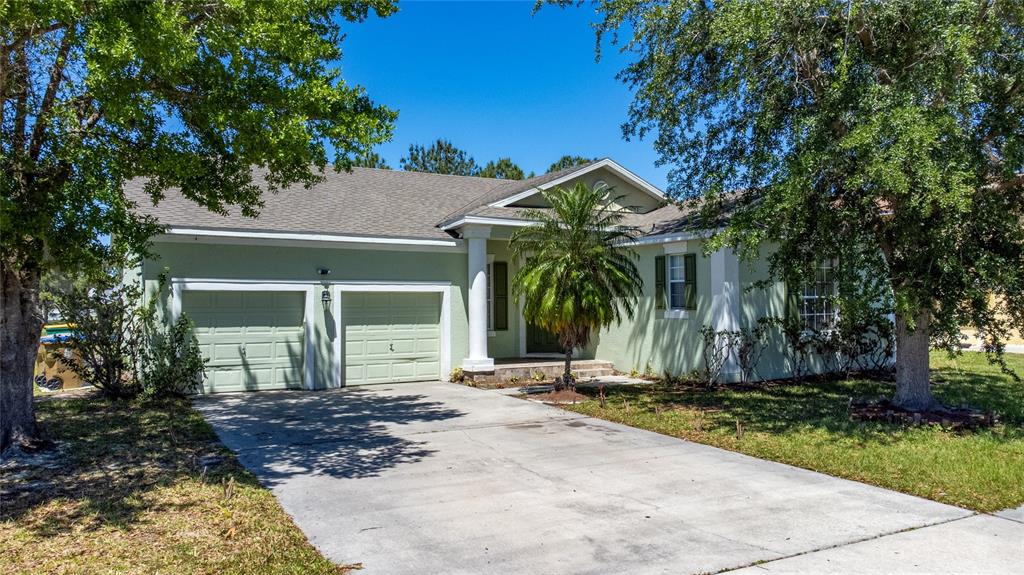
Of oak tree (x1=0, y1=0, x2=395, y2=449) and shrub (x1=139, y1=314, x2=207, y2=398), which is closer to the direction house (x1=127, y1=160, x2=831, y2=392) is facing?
the oak tree

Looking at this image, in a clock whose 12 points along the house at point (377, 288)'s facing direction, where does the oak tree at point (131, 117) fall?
The oak tree is roughly at 2 o'clock from the house.

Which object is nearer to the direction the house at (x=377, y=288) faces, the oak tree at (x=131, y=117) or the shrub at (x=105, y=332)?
the oak tree

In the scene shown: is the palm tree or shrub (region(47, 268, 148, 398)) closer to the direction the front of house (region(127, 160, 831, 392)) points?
the palm tree

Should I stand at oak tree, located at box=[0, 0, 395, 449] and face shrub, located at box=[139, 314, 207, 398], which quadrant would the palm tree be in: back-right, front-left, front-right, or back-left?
front-right

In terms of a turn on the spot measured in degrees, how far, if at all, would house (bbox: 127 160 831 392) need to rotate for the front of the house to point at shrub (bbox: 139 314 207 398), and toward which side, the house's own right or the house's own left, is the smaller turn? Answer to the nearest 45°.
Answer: approximately 90° to the house's own right

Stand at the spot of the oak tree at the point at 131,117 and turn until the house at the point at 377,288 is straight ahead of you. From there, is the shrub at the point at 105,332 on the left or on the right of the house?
left

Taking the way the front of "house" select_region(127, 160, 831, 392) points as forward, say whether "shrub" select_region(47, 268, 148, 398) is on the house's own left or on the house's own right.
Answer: on the house's own right

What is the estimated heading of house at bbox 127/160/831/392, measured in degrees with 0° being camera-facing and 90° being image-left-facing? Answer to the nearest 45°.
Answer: approximately 315°

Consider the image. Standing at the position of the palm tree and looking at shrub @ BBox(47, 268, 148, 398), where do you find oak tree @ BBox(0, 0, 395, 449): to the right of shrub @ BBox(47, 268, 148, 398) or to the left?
left

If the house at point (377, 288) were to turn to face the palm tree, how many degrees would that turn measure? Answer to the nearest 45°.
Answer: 0° — it already faces it
